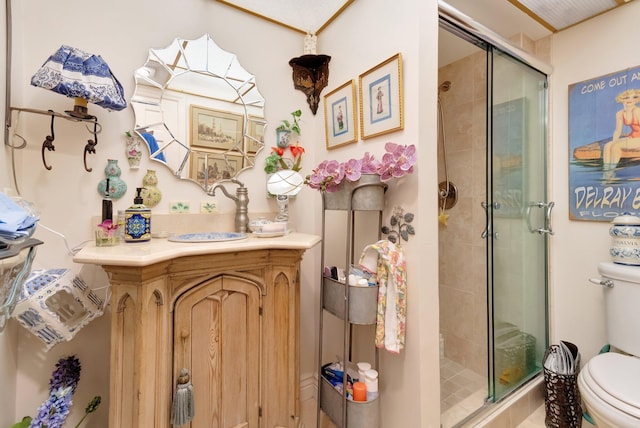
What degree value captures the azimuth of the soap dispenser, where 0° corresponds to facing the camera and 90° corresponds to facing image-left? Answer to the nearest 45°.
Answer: approximately 0°

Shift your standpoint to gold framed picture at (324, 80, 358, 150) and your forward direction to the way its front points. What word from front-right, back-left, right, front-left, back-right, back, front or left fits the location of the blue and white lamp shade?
front

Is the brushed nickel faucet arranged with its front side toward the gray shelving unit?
no

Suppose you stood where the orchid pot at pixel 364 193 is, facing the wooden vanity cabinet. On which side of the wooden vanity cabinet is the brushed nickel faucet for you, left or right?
right

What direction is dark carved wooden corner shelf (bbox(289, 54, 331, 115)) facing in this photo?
toward the camera

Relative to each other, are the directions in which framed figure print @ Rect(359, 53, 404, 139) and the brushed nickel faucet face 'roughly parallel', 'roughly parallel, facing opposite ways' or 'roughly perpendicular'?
roughly parallel

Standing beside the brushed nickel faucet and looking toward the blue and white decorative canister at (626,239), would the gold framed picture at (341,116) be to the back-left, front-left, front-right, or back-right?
front-left

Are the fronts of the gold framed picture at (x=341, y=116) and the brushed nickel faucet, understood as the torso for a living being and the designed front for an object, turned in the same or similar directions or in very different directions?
same or similar directions

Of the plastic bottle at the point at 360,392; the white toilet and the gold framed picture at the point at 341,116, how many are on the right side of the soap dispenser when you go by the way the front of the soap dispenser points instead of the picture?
0

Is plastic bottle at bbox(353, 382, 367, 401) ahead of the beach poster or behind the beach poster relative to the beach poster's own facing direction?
ahead

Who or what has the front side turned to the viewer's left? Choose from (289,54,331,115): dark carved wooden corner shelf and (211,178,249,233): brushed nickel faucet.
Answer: the brushed nickel faucet
